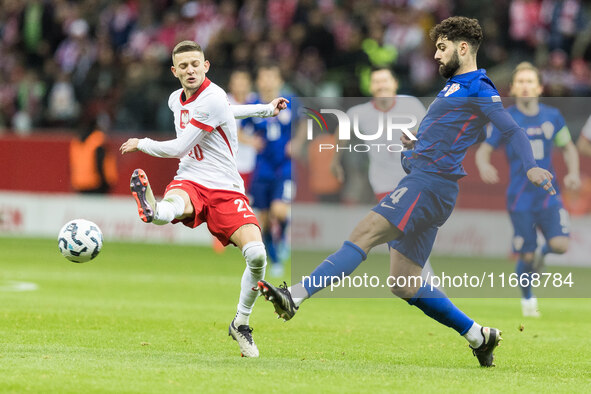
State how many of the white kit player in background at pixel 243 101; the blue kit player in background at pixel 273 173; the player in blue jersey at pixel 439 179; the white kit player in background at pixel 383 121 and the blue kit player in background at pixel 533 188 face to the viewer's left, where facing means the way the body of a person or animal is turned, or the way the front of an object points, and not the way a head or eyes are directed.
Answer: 1

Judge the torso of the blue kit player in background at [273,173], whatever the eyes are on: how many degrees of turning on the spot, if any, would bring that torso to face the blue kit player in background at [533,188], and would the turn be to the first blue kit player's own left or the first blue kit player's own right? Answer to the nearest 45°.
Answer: approximately 45° to the first blue kit player's own left

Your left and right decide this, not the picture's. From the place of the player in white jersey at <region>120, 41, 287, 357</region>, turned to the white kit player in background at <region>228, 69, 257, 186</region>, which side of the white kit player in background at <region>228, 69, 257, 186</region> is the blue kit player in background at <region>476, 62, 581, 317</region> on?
right

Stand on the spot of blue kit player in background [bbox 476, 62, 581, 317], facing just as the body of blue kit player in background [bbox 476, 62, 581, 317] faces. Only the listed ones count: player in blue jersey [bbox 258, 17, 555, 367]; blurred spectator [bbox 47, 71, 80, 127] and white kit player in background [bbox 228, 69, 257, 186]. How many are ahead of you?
1

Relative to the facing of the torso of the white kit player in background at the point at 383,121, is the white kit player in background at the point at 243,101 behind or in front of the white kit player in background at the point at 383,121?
behind

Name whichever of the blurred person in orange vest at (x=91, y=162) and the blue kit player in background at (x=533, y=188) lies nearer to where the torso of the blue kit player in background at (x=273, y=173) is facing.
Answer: the blue kit player in background

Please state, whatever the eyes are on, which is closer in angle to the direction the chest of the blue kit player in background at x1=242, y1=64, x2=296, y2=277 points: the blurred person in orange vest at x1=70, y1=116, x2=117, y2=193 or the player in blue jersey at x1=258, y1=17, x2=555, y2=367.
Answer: the player in blue jersey

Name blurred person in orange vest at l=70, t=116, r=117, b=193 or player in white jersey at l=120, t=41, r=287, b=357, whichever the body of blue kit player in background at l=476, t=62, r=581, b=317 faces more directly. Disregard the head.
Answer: the player in white jersey

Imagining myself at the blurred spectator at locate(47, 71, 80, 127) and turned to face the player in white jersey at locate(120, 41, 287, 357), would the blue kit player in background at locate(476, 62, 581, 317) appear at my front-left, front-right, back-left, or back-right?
front-left

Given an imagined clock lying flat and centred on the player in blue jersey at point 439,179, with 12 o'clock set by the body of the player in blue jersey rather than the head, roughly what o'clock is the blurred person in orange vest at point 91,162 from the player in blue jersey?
The blurred person in orange vest is roughly at 2 o'clock from the player in blue jersey.

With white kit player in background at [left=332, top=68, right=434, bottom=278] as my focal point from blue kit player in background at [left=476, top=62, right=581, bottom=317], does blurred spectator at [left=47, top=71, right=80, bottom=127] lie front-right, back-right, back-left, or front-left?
front-right

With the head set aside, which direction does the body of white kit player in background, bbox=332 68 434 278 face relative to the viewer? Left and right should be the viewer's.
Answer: facing the viewer

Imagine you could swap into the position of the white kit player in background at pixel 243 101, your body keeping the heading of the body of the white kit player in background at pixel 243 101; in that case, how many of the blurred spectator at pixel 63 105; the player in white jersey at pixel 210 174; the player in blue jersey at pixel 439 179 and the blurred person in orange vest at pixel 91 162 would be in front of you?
2

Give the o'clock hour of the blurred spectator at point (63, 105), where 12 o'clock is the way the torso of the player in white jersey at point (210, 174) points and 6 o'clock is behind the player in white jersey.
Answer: The blurred spectator is roughly at 4 o'clock from the player in white jersey.

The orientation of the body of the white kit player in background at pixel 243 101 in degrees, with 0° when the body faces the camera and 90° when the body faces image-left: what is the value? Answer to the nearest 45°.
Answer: approximately 0°

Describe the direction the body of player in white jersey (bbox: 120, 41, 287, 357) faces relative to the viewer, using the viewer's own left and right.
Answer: facing the viewer and to the left of the viewer

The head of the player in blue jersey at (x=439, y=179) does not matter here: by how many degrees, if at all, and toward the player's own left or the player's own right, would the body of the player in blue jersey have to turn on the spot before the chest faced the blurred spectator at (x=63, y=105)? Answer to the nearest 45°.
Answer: approximately 45° to the player's own right

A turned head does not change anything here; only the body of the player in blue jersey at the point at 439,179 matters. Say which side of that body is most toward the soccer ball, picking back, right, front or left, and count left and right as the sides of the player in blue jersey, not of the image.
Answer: front

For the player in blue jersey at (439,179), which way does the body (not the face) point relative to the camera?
to the viewer's left

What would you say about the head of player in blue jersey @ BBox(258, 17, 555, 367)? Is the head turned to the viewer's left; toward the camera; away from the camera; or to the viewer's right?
to the viewer's left
